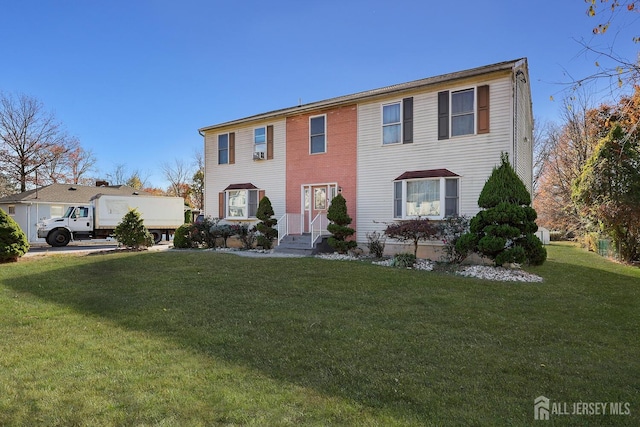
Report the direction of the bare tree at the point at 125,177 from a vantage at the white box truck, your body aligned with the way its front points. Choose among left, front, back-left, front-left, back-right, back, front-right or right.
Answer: right

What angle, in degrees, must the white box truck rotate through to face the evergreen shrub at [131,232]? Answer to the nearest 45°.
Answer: approximately 90° to its left

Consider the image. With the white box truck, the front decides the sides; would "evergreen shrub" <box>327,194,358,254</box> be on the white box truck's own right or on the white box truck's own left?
on the white box truck's own left

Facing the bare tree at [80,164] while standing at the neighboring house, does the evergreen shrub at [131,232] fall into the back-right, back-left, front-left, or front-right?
back-right

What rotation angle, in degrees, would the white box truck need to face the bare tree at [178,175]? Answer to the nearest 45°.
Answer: approximately 90° to its right

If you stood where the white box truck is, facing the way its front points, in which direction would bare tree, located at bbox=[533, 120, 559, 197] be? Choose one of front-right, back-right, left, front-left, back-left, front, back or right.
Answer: back

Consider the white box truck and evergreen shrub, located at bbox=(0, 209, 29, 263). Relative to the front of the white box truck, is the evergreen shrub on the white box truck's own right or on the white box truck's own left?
on the white box truck's own left

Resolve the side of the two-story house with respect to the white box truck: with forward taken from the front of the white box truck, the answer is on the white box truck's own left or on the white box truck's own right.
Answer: on the white box truck's own left

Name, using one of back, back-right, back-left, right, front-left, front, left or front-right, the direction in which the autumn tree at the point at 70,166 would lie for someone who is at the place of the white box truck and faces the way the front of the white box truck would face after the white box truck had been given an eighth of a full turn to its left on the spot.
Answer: back-right

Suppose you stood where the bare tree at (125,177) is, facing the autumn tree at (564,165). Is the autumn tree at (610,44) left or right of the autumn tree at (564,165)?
right

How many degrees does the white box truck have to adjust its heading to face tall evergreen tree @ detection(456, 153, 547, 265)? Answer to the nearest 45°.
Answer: approximately 135° to its left

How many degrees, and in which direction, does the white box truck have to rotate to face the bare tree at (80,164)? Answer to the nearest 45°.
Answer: approximately 90° to its right

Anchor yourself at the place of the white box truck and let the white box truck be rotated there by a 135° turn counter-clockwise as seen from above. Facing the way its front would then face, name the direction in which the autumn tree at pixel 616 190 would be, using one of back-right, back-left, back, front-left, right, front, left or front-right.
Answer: front

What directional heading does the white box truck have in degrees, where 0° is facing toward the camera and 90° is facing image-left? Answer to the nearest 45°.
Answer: approximately 90°

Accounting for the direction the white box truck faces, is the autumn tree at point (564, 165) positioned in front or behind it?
behind
